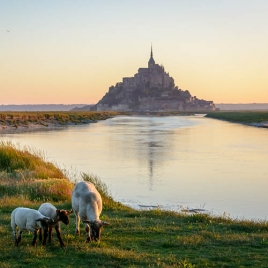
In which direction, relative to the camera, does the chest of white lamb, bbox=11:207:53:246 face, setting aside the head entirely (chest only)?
to the viewer's right

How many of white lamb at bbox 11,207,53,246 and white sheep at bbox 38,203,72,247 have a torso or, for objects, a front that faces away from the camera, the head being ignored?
0

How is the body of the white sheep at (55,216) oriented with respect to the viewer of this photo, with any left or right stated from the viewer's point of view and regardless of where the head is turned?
facing the viewer and to the right of the viewer
